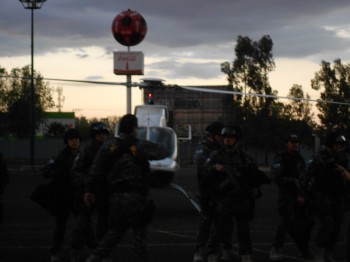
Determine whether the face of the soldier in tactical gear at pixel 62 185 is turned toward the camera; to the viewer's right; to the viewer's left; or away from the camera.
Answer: toward the camera

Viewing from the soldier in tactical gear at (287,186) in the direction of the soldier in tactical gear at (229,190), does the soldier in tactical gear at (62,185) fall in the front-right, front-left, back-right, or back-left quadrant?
front-right

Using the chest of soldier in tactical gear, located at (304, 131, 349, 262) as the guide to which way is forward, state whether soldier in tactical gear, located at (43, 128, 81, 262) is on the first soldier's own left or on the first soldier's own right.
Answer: on the first soldier's own right

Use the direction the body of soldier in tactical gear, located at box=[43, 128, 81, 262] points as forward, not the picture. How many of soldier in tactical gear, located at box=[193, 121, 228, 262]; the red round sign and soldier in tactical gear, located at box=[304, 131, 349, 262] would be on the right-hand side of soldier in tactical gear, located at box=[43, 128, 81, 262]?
0

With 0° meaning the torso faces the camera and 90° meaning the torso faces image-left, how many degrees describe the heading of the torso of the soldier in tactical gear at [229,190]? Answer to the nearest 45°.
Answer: approximately 0°

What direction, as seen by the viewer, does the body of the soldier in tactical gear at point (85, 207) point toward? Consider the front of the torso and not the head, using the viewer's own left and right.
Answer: facing the viewer and to the right of the viewer

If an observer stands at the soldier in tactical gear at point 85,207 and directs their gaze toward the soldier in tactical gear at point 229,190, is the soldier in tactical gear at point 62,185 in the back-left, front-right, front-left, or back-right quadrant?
back-left
